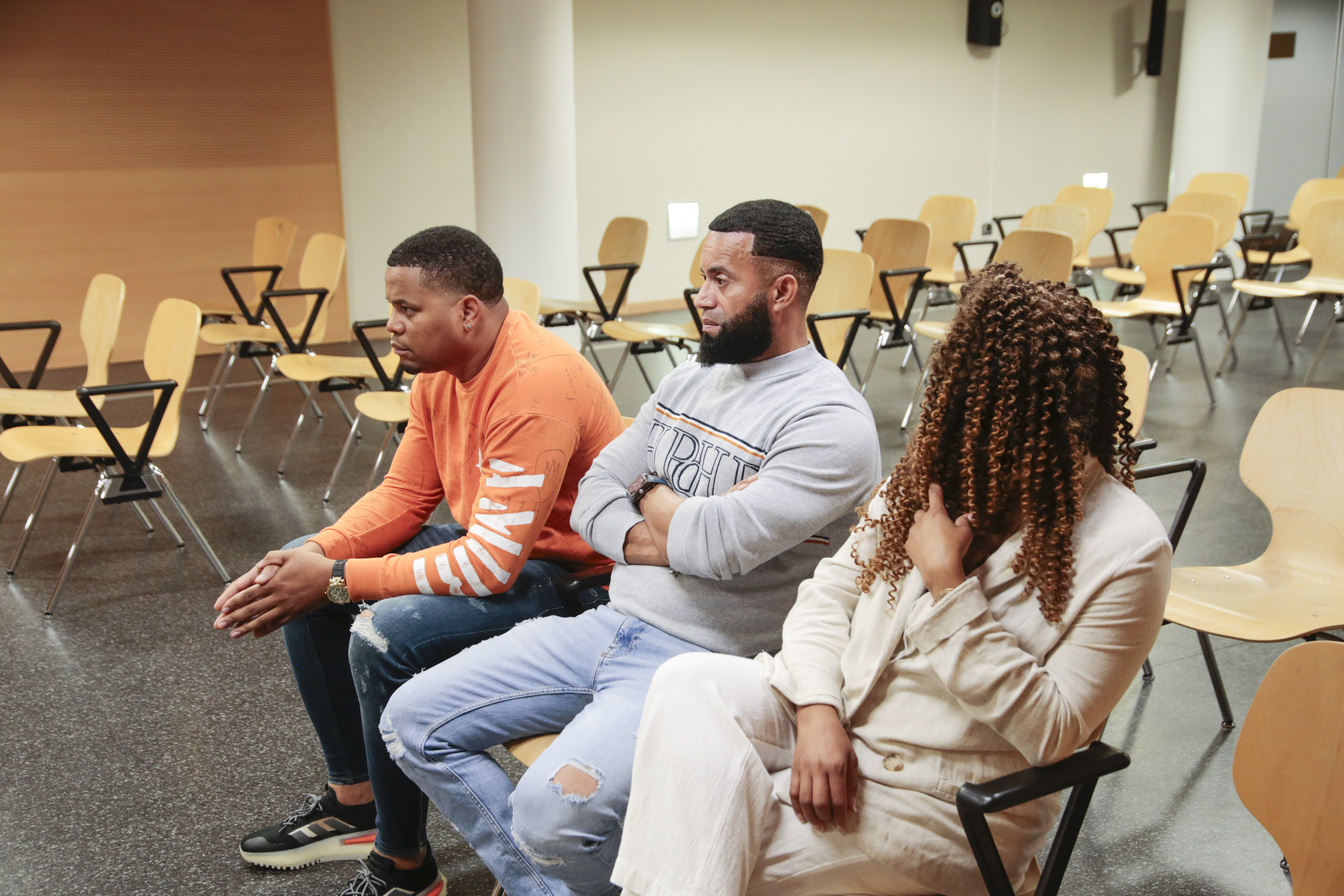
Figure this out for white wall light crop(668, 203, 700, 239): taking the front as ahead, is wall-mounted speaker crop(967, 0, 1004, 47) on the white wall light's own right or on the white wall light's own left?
on the white wall light's own left

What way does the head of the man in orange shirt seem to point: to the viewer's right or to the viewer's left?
to the viewer's left

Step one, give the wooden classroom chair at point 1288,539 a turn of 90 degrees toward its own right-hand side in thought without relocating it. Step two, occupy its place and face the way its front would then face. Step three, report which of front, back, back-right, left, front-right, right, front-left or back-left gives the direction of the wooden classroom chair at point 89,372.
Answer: front-left

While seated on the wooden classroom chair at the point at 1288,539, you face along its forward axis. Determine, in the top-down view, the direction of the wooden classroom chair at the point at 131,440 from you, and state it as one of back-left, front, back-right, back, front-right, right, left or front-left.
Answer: front-right

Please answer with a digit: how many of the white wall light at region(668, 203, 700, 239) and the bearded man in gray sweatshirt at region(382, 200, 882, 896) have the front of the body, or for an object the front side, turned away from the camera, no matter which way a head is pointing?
0

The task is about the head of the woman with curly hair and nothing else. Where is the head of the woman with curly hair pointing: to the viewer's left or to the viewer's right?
to the viewer's left

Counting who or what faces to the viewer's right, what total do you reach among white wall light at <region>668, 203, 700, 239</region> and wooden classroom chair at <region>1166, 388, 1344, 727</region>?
0

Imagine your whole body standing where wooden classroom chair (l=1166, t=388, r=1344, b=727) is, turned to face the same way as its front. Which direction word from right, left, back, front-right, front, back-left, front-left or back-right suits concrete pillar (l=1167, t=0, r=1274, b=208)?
back-right

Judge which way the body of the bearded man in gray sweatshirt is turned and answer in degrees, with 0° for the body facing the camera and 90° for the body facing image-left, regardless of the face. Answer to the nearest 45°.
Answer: approximately 45°

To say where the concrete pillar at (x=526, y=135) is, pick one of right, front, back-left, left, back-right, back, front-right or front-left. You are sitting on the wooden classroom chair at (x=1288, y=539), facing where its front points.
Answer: right

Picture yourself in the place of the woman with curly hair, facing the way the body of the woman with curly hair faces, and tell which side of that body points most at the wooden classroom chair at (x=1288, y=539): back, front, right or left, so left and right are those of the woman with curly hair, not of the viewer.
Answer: back
